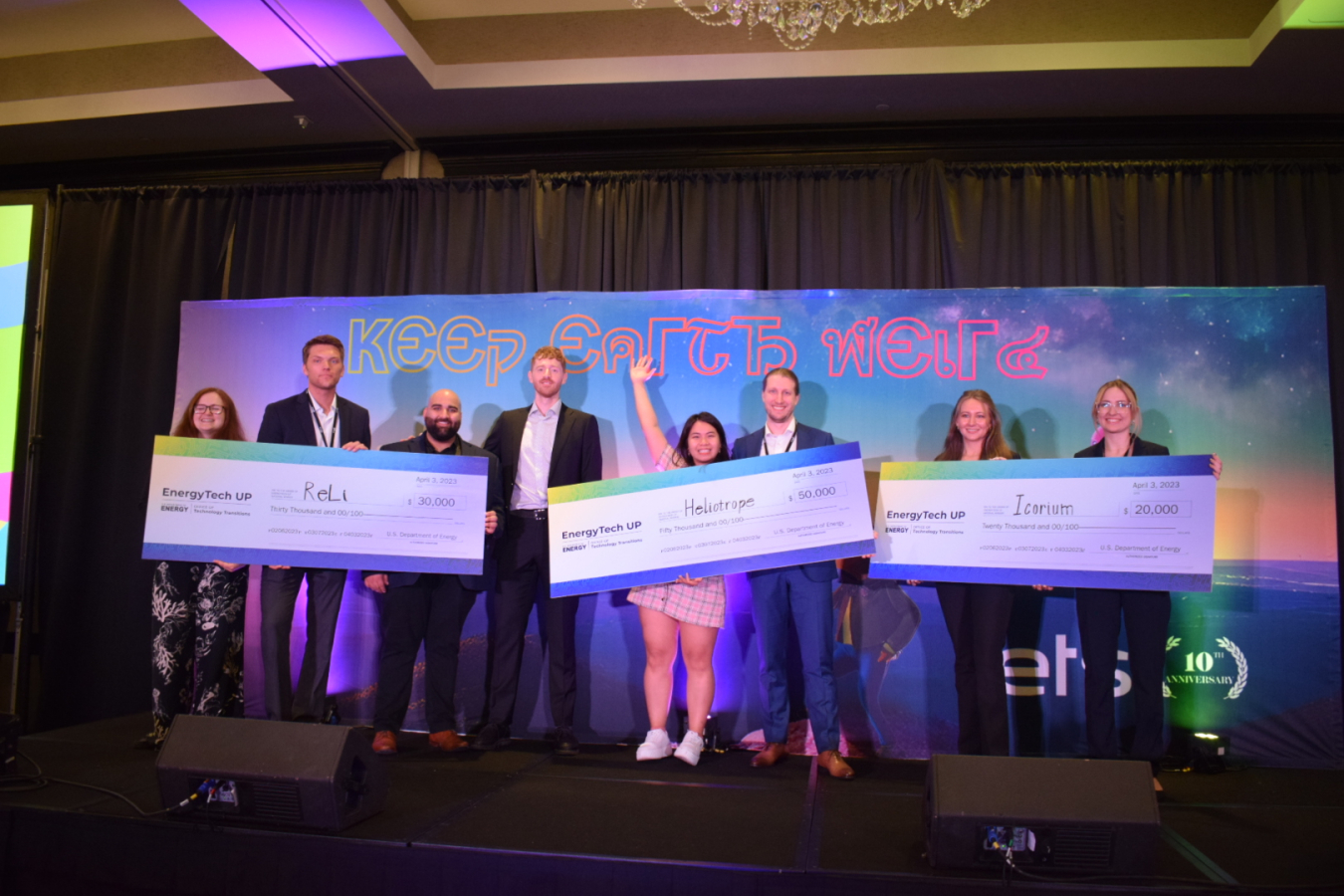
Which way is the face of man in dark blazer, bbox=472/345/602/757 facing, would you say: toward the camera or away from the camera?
toward the camera

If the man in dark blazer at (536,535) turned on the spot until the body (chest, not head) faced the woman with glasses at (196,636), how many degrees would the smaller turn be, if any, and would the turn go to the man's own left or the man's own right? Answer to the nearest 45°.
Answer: approximately 90° to the man's own right

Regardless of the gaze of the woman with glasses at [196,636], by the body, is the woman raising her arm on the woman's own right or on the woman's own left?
on the woman's own left

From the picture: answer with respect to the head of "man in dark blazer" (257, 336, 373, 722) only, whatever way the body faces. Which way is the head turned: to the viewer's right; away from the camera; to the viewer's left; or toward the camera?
toward the camera

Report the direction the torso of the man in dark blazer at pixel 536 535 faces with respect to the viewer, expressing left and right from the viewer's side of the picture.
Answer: facing the viewer

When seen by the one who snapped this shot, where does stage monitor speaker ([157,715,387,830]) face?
facing away from the viewer and to the right of the viewer

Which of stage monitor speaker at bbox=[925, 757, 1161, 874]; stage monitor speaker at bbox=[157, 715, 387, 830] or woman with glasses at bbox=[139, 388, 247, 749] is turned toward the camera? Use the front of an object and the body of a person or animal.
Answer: the woman with glasses

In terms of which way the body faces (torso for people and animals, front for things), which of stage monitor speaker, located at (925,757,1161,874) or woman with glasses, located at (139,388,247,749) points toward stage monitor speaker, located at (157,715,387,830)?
the woman with glasses

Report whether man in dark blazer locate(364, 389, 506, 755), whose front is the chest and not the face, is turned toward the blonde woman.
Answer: no

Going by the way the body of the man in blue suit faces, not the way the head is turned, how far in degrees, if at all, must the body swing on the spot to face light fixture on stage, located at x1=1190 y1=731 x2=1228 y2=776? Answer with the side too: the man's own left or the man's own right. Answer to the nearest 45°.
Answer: approximately 90° to the man's own left

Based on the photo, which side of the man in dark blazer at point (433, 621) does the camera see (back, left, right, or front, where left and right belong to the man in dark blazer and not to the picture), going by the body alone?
front

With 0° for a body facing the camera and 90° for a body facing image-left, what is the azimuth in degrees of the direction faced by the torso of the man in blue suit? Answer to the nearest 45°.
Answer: approximately 0°

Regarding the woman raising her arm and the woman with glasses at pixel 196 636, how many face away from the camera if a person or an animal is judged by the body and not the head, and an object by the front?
0

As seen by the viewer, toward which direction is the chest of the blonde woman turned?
toward the camera

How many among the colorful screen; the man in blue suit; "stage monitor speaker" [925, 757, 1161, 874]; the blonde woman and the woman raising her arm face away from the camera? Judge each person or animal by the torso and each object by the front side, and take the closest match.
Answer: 1

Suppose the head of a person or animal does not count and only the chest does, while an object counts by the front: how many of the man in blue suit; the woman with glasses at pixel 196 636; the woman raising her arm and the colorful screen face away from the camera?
0
